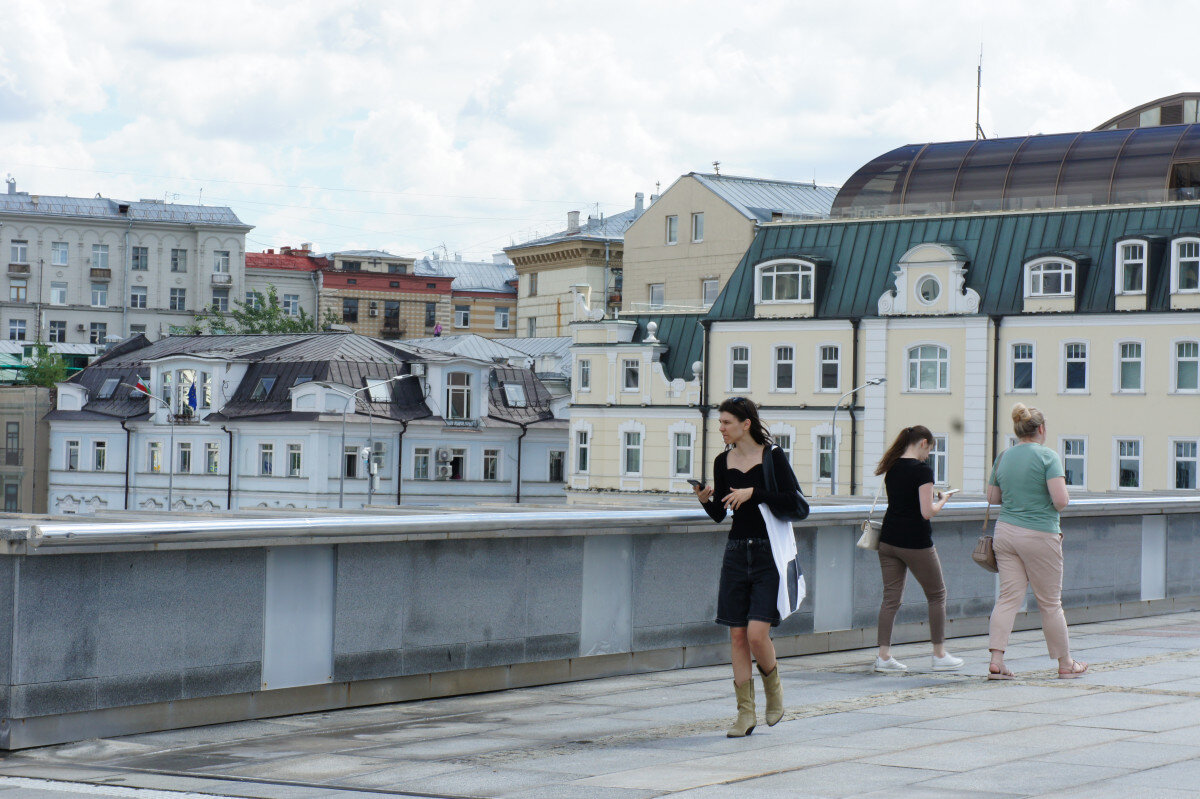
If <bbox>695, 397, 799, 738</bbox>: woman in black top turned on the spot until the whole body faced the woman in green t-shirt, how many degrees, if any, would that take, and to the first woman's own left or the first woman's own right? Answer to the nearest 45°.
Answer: approximately 180°

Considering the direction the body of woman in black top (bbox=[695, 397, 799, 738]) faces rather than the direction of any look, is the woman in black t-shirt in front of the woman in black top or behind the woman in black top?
behind

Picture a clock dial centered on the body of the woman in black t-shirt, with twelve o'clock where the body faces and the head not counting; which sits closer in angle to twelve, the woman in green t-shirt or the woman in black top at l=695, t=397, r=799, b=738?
the woman in green t-shirt

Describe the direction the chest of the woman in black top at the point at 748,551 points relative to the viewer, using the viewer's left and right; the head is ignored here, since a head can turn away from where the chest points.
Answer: facing the viewer and to the left of the viewer

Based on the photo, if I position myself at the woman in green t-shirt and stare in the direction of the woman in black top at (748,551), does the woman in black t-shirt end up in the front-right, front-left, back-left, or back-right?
front-right

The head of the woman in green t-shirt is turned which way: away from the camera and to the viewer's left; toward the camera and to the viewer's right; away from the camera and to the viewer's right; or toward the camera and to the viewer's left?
away from the camera and to the viewer's right

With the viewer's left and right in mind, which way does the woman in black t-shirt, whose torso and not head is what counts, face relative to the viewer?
facing away from the viewer and to the right of the viewer

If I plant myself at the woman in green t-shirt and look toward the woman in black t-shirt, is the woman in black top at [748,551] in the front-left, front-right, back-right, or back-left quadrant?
front-left

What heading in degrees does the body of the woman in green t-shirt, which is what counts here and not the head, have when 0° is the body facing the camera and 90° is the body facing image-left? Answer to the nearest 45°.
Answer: approximately 225°

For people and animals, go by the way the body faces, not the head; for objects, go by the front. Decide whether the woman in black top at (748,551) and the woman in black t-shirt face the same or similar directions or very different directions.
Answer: very different directions

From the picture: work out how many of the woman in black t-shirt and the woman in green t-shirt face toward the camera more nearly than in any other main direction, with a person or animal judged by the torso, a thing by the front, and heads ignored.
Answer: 0

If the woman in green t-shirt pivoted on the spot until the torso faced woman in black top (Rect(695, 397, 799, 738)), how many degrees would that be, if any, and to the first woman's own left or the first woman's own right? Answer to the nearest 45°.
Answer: approximately 180°

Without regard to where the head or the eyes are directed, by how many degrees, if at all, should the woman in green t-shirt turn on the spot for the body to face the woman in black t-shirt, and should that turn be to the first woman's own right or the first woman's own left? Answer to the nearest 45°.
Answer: approximately 135° to the first woman's own left
